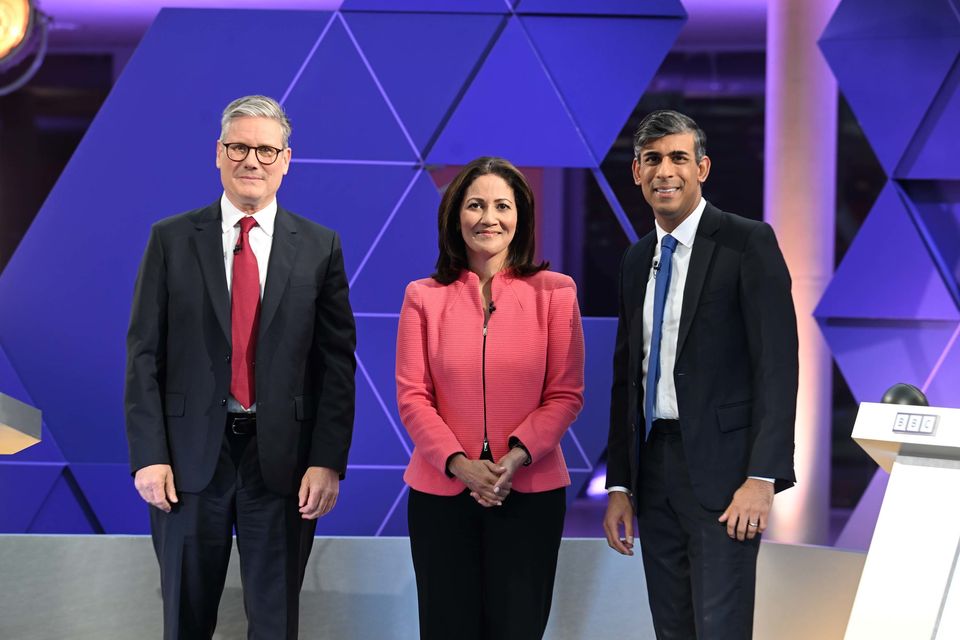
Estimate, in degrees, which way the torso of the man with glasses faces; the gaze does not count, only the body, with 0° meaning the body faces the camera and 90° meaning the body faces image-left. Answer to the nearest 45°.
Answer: approximately 0°

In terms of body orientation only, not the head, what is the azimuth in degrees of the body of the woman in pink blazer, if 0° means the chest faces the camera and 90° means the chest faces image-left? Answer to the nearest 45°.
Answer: approximately 0°

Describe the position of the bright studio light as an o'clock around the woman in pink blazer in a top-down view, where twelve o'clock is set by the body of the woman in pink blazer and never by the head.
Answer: The bright studio light is roughly at 4 o'clock from the woman in pink blazer.

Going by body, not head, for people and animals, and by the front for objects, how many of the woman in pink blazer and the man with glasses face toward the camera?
2

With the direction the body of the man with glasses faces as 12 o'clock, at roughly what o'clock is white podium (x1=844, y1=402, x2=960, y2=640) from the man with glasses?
The white podium is roughly at 10 o'clock from the man with glasses.

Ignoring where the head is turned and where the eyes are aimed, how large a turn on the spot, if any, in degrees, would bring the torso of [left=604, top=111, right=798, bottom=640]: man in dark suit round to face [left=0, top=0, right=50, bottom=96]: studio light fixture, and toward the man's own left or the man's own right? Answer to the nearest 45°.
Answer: approximately 45° to the man's own right

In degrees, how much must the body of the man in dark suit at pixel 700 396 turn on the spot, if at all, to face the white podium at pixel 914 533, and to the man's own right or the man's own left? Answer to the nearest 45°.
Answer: approximately 90° to the man's own left

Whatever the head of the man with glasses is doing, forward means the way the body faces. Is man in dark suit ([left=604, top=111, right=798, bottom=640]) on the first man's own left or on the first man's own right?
on the first man's own left

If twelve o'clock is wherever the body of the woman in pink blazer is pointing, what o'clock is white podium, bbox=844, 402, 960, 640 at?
The white podium is roughly at 10 o'clock from the woman in pink blazer.
